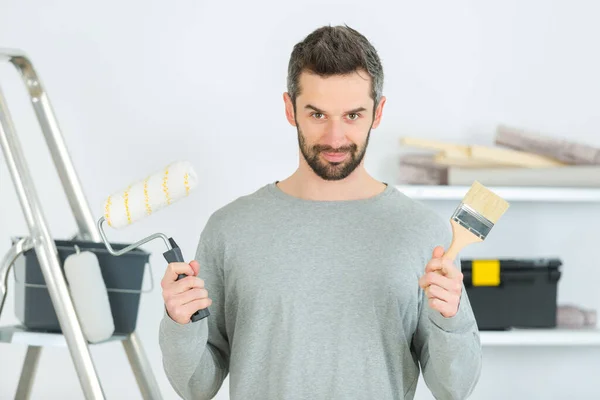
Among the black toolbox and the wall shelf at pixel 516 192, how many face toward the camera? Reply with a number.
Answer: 2

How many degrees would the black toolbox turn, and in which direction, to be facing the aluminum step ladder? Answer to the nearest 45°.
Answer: approximately 45° to its right

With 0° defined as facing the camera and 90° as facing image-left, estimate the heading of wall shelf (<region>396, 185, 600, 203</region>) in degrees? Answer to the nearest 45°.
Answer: approximately 0°

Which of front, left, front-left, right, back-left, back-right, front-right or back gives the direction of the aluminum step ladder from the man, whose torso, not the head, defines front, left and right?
back-right

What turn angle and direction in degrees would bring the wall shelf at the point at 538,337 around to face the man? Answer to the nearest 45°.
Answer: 0° — it already faces them

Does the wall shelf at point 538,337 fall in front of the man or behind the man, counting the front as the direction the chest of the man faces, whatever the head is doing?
behind
